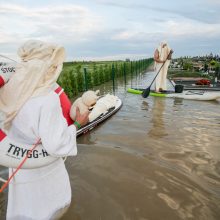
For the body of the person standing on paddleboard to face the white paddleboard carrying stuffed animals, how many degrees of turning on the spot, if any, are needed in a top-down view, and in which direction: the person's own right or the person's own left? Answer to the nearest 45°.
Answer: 0° — they already face it

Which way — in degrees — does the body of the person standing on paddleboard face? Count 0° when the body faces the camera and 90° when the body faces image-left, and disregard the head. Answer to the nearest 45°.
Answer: approximately 0°

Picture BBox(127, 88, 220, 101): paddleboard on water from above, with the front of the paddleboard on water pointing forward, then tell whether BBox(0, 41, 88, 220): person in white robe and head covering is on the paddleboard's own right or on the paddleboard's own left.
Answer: on the paddleboard's own left

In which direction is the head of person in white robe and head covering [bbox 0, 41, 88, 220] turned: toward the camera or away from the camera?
away from the camera

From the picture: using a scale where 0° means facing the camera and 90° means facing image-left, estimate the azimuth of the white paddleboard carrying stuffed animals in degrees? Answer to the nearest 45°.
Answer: approximately 225°

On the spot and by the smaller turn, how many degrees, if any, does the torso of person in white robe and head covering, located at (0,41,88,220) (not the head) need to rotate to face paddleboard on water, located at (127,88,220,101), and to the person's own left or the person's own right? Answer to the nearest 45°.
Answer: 0° — they already face it

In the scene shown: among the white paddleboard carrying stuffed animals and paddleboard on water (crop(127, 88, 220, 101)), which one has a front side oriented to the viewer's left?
the paddleboard on water
